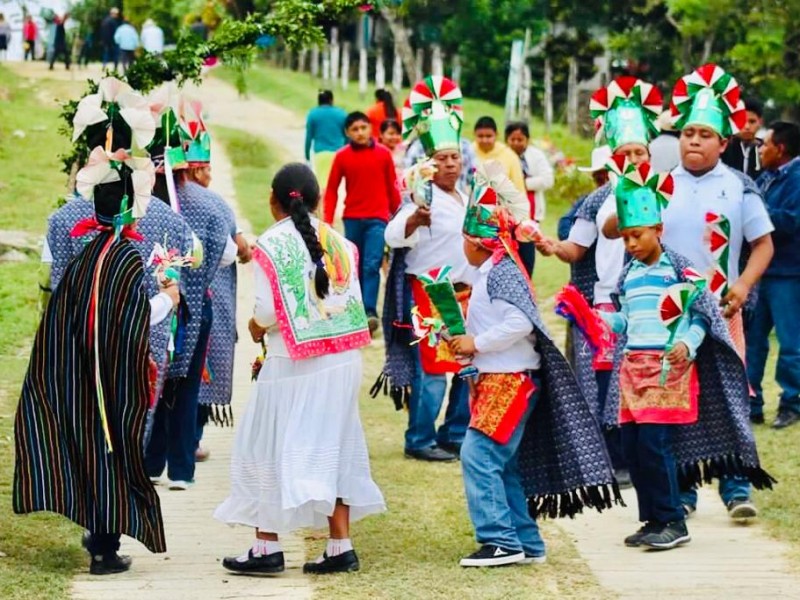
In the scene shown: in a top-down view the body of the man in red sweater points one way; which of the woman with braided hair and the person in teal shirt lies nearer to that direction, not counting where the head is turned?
the woman with braided hair

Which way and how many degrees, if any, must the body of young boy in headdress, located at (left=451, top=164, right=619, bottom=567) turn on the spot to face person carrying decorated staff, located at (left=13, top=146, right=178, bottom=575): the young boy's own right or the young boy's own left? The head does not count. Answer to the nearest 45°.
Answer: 0° — they already face them

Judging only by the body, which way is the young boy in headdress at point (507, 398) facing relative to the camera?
to the viewer's left

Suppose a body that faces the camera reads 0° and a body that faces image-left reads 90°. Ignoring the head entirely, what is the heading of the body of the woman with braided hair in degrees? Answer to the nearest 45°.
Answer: approximately 135°

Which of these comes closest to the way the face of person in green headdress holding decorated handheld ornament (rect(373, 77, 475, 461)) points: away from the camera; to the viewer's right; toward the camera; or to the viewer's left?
toward the camera

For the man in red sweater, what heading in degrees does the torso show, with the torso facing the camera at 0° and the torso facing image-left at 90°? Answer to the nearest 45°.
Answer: approximately 0°

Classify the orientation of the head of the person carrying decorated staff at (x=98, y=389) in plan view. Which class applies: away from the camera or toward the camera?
away from the camera

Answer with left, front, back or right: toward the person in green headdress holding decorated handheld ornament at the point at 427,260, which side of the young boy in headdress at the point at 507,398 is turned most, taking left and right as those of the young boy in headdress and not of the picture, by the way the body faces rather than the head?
right

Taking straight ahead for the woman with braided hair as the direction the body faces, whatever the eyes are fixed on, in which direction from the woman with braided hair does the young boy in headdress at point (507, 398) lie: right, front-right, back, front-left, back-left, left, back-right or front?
back-right

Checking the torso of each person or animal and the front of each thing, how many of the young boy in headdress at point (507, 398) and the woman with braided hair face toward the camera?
0

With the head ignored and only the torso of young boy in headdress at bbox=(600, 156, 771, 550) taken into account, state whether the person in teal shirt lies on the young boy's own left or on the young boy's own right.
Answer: on the young boy's own right
